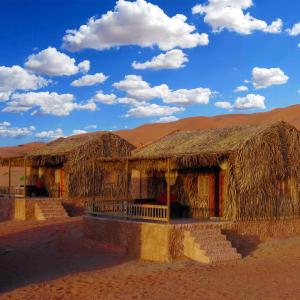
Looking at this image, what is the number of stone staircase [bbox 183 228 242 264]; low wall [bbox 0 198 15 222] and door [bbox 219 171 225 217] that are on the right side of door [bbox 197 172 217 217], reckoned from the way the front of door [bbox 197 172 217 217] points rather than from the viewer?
1

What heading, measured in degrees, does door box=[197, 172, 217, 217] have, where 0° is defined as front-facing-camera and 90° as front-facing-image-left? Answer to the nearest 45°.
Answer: approximately 45°

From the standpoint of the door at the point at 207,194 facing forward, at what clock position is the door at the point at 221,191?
the door at the point at 221,191 is roughly at 9 o'clock from the door at the point at 207,194.

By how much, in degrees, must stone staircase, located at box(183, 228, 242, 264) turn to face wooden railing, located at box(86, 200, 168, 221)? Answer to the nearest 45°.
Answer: approximately 180°

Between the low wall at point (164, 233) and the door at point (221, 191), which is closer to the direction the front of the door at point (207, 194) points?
the low wall

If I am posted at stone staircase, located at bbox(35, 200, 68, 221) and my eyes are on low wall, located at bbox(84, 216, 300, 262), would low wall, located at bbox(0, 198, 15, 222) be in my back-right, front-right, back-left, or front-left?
back-right

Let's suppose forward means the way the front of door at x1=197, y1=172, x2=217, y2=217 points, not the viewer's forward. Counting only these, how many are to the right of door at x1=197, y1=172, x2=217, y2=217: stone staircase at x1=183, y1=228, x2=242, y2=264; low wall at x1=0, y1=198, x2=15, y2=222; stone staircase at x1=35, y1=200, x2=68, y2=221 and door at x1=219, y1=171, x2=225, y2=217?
2

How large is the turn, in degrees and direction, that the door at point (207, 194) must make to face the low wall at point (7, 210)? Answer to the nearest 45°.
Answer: approximately 90° to its right

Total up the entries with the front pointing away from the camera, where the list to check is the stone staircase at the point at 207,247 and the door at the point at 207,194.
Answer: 0

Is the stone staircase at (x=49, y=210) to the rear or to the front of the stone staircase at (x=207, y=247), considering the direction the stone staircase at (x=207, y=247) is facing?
to the rear
